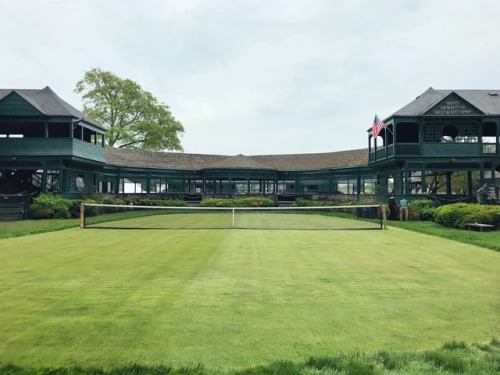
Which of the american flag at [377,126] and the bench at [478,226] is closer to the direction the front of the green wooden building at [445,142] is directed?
the bench

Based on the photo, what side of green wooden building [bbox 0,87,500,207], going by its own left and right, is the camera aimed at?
front

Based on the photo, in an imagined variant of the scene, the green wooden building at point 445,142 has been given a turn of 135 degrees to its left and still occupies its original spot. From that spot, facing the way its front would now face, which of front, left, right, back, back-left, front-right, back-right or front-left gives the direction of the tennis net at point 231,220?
back

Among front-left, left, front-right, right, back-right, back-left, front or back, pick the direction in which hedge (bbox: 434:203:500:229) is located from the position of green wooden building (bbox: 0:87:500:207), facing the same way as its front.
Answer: front

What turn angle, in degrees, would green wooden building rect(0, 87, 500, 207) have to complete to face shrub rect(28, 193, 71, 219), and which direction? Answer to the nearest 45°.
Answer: approximately 90° to its right

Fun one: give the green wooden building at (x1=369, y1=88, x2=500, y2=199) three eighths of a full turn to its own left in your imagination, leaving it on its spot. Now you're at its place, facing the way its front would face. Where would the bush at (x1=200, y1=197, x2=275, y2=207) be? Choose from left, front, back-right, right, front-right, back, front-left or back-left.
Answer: back-left

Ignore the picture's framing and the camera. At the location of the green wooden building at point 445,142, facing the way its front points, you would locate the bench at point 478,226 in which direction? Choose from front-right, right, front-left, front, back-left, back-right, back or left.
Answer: front

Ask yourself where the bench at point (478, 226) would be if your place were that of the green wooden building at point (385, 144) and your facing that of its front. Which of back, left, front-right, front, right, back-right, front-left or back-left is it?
front

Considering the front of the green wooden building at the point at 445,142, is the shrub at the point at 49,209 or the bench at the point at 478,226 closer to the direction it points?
the bench

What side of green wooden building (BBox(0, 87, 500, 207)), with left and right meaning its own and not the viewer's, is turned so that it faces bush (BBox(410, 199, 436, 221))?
front

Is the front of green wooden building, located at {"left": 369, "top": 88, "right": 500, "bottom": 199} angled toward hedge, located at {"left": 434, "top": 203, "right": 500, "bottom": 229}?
yes
